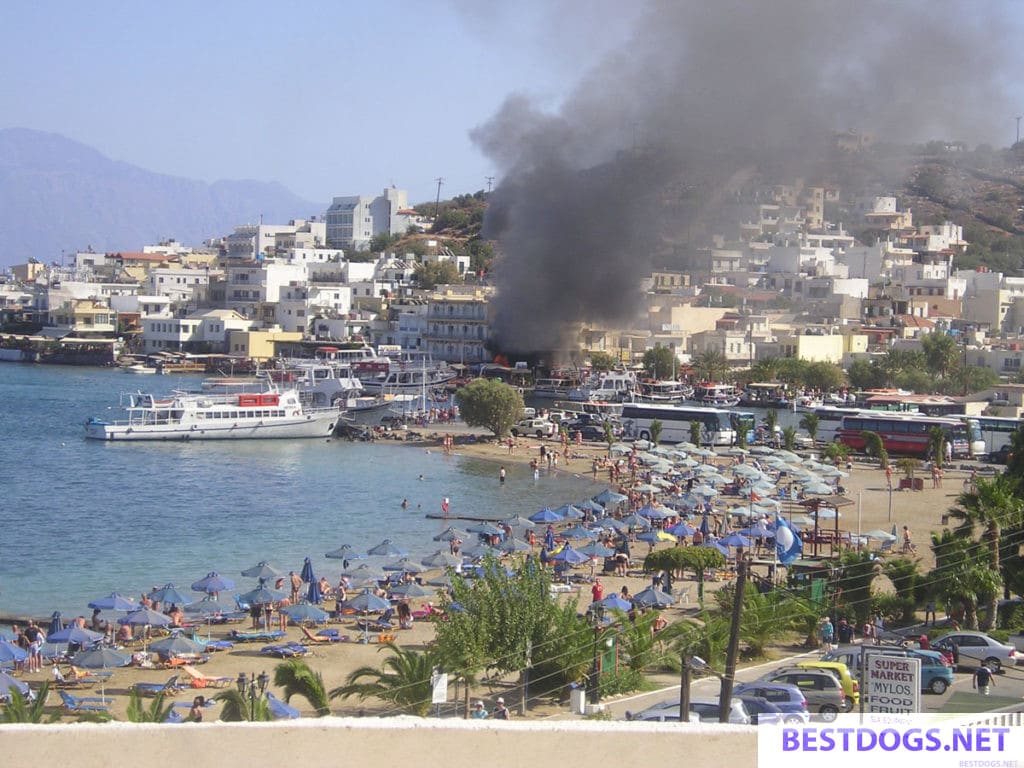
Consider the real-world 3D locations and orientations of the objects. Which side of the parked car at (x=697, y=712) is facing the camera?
left

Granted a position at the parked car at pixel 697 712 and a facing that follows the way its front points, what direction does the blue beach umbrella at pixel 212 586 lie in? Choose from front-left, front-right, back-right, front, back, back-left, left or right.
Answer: front-right
